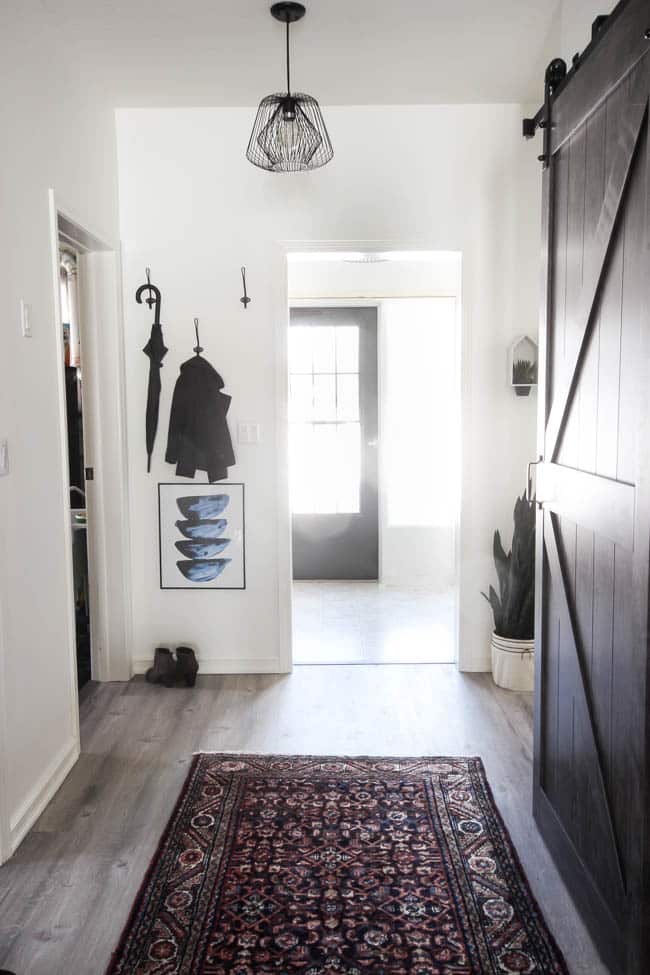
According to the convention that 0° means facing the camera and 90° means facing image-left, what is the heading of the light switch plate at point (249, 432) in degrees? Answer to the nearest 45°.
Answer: approximately 0°

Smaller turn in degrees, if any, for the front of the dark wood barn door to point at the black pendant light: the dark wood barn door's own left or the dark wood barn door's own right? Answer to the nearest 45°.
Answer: approximately 45° to the dark wood barn door's own right

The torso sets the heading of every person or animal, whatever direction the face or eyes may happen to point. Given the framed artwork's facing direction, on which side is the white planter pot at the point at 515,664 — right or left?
on its left

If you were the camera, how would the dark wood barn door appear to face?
facing to the left of the viewer

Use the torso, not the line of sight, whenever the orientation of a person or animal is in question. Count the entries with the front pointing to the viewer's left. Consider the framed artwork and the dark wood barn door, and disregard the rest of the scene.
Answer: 1

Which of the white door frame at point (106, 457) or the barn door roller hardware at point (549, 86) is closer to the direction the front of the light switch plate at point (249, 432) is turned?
the barn door roller hardware

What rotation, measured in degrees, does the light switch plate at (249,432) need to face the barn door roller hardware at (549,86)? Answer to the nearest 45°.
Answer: approximately 45° to its left

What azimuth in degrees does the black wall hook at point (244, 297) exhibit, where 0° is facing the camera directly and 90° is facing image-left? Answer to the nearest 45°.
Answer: approximately 0°
